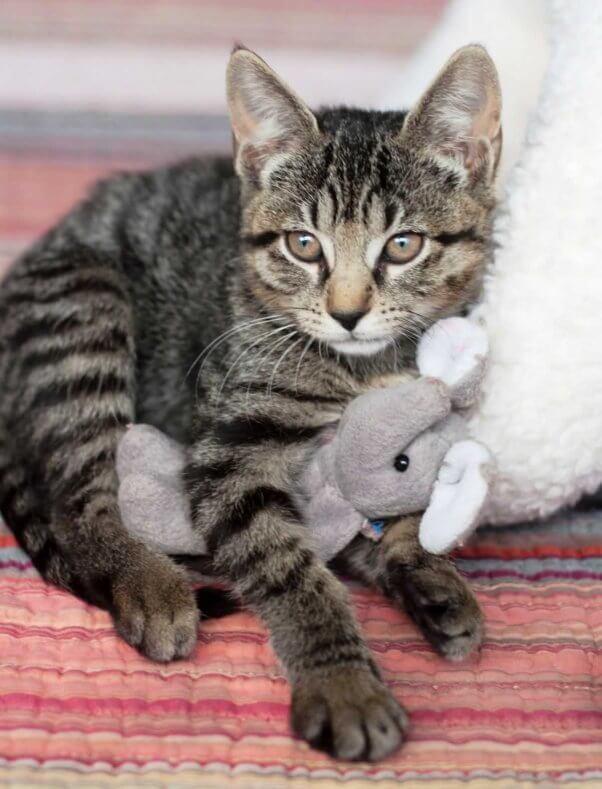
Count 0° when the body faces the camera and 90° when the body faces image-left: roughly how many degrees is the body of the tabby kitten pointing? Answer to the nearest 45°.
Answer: approximately 315°
